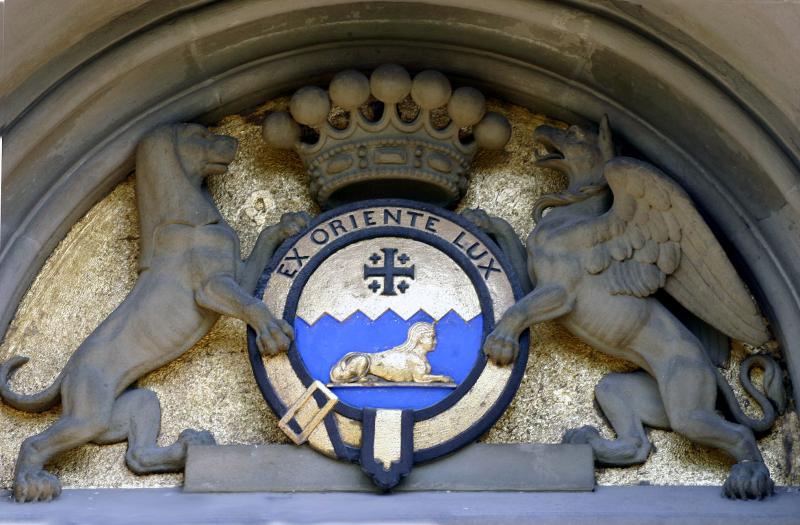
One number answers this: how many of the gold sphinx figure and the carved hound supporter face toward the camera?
0

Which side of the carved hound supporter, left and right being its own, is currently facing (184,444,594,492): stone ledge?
front

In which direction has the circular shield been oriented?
toward the camera

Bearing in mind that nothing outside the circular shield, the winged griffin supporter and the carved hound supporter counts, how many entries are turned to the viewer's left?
1

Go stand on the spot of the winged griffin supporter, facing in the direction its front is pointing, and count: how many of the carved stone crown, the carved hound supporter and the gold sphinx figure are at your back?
0

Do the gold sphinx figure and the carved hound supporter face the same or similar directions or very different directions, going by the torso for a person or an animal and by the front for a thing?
same or similar directions

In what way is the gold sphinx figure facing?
to the viewer's right

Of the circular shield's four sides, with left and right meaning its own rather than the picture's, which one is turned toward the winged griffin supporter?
left

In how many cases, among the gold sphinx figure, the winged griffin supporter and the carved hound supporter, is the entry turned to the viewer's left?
1

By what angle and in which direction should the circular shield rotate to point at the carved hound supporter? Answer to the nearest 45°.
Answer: approximately 90° to its right

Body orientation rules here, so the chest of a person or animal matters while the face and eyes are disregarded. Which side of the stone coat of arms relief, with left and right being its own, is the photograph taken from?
front

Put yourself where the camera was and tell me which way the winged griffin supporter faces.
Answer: facing to the left of the viewer

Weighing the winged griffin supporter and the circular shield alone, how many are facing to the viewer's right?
0

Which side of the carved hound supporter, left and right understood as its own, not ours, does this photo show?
right

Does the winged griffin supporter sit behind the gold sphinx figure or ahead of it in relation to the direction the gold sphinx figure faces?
ahead

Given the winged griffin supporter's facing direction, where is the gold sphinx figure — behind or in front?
in front

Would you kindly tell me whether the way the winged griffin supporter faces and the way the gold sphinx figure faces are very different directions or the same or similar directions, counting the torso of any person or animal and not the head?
very different directions

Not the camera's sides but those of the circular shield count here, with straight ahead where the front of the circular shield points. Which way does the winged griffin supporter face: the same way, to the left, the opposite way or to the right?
to the right
